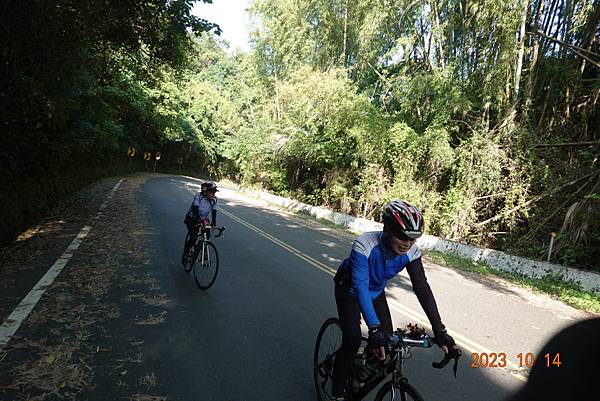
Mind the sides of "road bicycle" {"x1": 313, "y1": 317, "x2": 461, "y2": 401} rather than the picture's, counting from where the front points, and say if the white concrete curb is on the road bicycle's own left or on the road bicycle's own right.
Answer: on the road bicycle's own left

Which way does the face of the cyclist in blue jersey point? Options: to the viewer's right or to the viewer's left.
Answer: to the viewer's right

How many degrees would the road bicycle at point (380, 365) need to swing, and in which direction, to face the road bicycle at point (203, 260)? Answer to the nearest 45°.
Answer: approximately 180°

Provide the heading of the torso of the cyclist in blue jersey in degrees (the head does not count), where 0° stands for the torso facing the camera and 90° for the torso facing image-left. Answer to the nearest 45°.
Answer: approximately 315°

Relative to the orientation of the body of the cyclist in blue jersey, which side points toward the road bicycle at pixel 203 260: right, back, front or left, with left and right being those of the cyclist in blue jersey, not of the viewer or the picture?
back

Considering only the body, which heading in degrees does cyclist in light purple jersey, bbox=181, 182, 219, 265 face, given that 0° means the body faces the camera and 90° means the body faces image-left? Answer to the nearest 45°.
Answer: approximately 315°

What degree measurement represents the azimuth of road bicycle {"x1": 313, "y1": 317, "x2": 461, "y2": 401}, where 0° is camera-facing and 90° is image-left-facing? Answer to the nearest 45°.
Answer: approximately 315°
